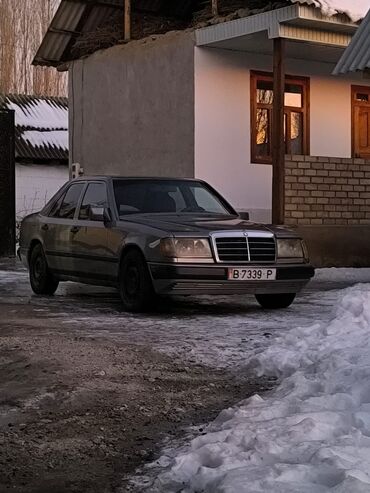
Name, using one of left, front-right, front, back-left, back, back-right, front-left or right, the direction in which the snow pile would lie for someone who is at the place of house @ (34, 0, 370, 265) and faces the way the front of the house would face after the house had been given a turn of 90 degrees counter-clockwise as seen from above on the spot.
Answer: back-right

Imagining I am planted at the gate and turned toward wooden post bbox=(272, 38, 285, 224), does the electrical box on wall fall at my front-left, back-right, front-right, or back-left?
front-left

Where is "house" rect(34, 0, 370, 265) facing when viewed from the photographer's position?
facing the viewer and to the right of the viewer

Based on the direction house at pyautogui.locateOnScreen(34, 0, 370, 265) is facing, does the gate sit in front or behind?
behind
